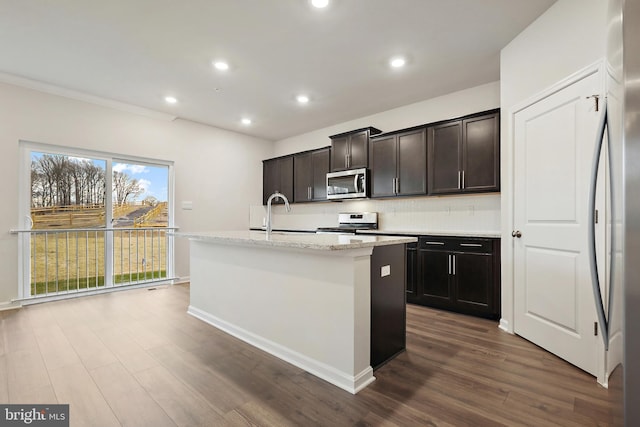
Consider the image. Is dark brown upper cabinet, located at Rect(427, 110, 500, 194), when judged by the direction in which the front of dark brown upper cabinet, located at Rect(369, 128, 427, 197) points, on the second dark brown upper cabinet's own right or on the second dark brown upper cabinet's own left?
on the second dark brown upper cabinet's own left

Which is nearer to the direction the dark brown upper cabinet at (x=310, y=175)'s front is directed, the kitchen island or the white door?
the kitchen island

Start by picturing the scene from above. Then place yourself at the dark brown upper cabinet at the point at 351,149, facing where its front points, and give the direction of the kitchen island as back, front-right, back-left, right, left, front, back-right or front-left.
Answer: front-left

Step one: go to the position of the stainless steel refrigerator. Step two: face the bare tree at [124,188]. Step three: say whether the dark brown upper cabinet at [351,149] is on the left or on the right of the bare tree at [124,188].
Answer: right

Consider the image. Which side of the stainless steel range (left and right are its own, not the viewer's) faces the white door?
left

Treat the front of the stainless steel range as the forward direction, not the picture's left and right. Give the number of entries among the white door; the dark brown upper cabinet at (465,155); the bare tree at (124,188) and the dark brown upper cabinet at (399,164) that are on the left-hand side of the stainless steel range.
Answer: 3

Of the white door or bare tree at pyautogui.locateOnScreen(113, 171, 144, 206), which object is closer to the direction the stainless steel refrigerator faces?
the bare tree

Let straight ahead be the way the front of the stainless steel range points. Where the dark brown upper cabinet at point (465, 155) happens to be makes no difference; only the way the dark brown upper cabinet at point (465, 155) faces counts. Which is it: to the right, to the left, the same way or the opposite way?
the same way

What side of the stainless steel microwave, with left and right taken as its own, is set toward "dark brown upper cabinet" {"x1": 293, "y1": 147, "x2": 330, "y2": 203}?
right

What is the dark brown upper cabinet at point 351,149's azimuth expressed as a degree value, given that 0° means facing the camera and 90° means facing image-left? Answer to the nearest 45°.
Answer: approximately 45°

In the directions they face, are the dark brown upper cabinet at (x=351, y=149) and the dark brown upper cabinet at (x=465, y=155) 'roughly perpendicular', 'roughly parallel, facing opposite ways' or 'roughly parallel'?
roughly parallel

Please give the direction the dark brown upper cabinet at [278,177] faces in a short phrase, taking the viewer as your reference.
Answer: facing the viewer and to the left of the viewer

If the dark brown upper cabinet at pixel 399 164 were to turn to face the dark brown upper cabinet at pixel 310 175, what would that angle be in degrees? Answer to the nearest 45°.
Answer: approximately 90° to its right

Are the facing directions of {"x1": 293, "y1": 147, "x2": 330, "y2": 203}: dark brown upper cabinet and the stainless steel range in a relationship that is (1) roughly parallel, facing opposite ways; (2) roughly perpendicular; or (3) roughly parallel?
roughly parallel

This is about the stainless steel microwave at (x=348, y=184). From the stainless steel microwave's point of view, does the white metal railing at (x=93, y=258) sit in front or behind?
in front

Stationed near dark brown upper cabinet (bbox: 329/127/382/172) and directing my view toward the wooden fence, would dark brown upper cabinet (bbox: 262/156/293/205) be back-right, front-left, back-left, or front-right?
front-right
